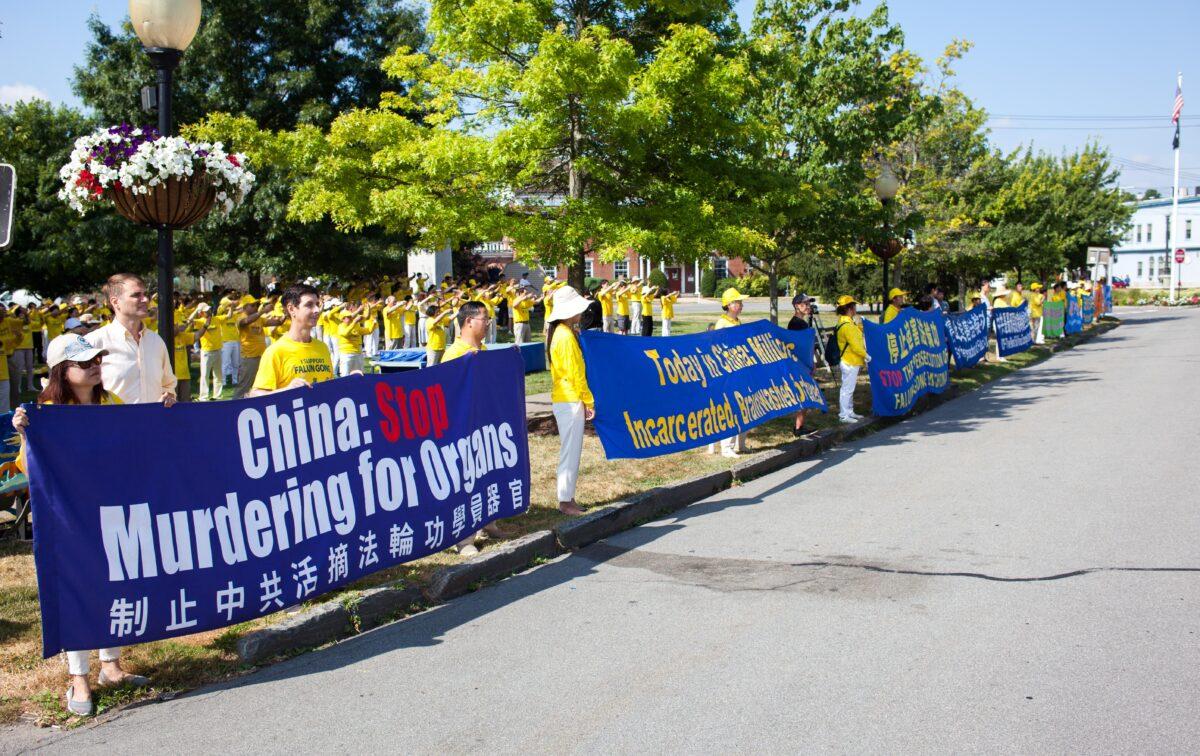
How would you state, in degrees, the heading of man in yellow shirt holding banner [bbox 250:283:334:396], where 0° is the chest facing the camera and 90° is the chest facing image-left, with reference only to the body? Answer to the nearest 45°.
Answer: approximately 315°

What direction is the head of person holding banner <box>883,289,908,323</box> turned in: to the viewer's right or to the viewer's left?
to the viewer's right

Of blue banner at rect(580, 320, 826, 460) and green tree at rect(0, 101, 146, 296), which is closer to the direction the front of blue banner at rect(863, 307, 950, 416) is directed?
the blue banner

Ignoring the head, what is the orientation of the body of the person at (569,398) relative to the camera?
to the viewer's right

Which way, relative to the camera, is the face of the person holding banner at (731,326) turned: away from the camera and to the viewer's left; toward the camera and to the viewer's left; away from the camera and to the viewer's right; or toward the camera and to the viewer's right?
toward the camera and to the viewer's right

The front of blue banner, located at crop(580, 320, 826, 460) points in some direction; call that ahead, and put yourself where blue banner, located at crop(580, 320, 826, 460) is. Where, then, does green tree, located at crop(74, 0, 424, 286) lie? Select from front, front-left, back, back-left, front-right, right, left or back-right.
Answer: back

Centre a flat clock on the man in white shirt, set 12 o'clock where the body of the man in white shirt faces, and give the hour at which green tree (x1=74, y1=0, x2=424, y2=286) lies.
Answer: The green tree is roughly at 8 o'clock from the man in white shirt.

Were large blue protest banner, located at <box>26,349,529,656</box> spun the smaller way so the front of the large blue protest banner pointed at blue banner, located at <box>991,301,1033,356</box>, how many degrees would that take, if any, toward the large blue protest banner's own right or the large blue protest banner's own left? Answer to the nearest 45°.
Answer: approximately 90° to the large blue protest banner's own left

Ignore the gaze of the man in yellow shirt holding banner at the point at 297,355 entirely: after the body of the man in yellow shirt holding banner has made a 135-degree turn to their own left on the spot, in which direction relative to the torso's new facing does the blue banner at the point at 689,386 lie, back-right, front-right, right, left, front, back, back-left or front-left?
front-right
